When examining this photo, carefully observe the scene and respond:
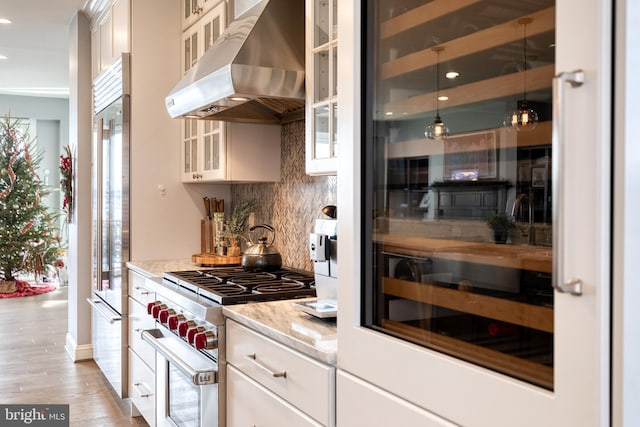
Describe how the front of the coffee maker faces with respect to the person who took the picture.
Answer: facing the viewer and to the left of the viewer

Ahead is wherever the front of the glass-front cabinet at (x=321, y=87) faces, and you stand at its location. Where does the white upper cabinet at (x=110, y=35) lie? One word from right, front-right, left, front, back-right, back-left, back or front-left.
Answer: right

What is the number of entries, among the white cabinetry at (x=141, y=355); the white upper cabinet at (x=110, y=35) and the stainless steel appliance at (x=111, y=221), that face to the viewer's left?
3

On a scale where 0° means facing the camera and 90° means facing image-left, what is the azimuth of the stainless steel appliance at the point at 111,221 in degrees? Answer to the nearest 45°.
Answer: approximately 90°

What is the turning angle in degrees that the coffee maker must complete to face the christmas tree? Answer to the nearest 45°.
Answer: approximately 90° to its right

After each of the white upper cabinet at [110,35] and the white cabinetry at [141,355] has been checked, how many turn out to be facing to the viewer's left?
2

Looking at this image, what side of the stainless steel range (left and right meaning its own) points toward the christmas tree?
right
